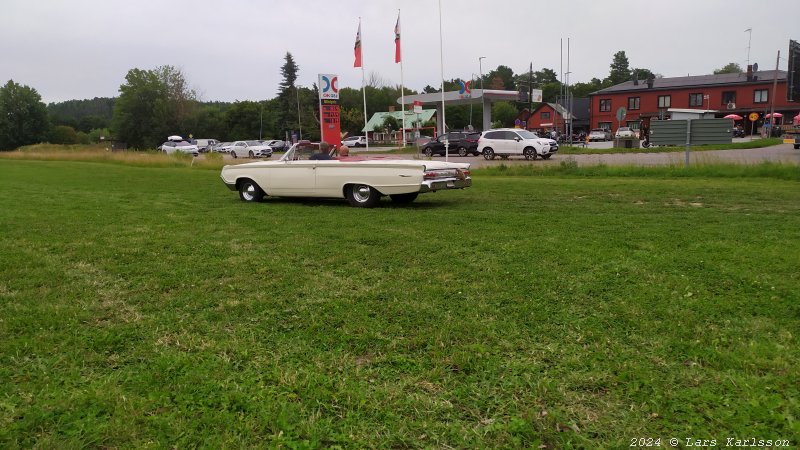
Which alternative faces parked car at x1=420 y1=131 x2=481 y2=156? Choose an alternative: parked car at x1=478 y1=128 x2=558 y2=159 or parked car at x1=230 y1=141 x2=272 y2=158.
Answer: parked car at x1=230 y1=141 x2=272 y2=158

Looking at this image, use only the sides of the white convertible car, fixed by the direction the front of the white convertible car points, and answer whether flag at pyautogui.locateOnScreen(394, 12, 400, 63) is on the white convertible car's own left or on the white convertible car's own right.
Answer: on the white convertible car's own right

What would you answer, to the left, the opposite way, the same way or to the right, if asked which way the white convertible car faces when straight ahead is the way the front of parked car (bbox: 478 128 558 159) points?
the opposite way

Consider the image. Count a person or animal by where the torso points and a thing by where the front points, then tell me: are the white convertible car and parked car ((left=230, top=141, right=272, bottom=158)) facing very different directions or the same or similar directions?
very different directions

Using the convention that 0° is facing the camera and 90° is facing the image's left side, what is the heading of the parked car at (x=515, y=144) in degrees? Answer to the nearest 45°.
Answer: approximately 315°

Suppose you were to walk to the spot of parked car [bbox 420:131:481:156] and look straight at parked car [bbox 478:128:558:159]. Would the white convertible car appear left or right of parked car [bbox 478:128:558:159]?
right

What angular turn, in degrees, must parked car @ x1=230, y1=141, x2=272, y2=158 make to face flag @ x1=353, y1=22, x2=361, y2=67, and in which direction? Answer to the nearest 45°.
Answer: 0° — it already faces it

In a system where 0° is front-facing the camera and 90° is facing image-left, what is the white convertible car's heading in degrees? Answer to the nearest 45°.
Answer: approximately 135°

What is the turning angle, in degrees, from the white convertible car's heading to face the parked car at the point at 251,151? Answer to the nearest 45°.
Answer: approximately 45° to its right
